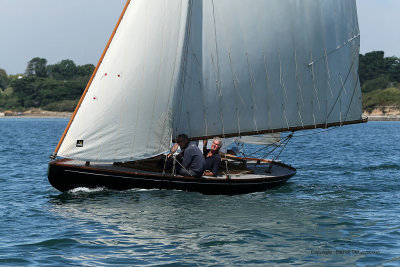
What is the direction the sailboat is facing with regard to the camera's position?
facing to the left of the viewer
